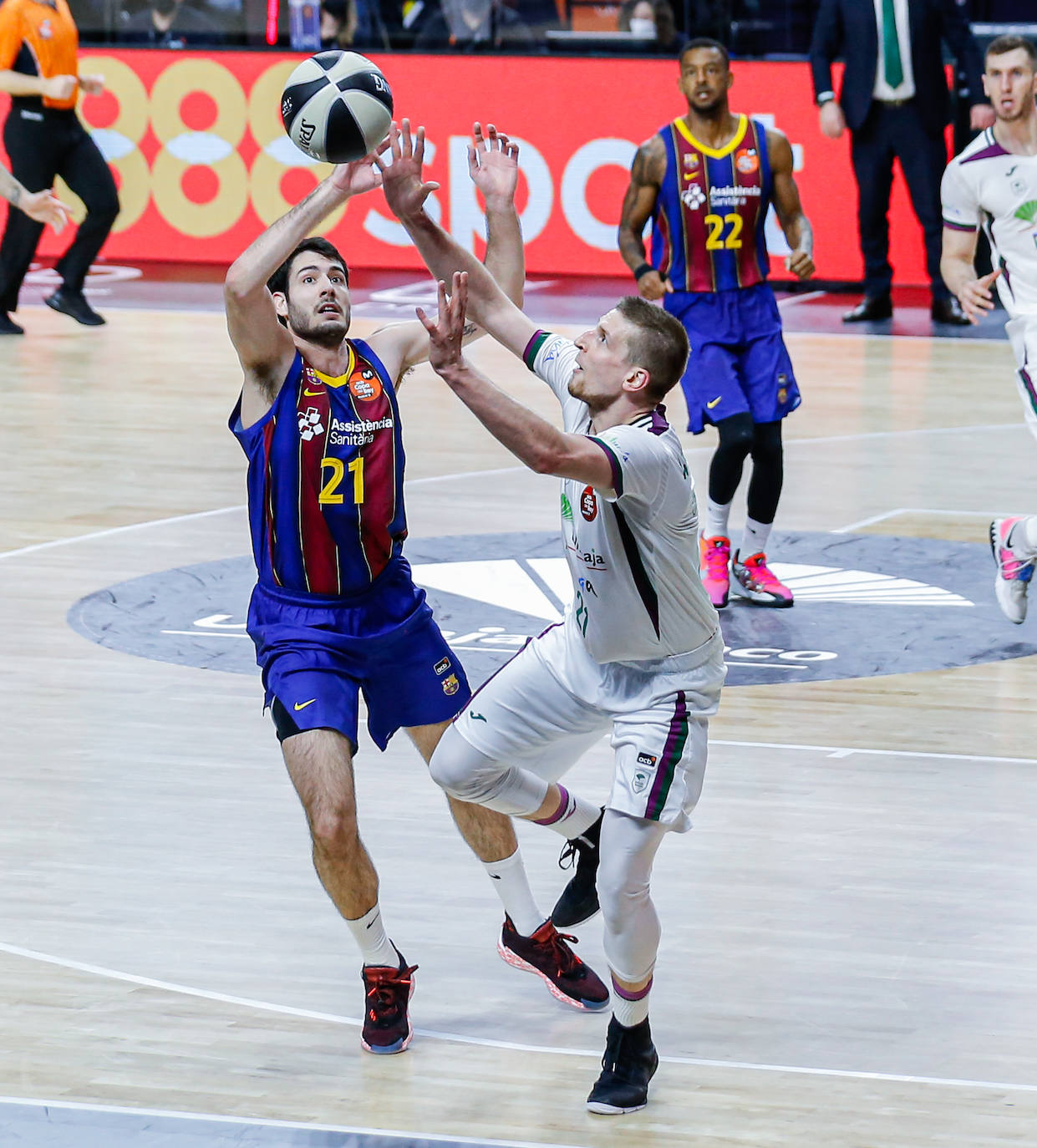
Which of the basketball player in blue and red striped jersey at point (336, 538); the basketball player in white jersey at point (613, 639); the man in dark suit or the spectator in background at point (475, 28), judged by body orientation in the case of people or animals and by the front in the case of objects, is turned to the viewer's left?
the basketball player in white jersey

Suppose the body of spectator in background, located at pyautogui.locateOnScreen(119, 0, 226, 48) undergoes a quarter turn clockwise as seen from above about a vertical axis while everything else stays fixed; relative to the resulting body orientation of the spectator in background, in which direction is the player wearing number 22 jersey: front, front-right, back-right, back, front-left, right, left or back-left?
left

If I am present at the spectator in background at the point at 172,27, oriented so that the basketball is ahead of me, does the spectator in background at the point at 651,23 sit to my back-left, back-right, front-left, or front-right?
front-left

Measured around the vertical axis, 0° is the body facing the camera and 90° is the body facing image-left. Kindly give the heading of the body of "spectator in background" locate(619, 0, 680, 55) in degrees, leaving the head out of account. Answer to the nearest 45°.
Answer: approximately 45°

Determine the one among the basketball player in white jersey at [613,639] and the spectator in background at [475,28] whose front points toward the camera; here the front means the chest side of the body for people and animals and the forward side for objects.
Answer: the spectator in background

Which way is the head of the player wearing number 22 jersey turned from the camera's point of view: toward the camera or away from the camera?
toward the camera

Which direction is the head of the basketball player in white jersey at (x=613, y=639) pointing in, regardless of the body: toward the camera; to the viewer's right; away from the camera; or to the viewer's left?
to the viewer's left

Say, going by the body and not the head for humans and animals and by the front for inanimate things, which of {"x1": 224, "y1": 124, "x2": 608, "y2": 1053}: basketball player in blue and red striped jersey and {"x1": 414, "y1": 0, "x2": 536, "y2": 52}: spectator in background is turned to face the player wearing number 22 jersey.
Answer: the spectator in background

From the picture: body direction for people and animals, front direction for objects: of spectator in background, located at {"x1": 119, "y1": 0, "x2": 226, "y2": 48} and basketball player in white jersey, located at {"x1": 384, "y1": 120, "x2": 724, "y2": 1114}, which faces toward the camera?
the spectator in background

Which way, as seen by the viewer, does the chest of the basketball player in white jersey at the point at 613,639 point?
to the viewer's left

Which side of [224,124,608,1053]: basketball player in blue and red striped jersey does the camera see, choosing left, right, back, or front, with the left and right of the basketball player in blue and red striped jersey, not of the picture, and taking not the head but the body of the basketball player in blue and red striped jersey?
front

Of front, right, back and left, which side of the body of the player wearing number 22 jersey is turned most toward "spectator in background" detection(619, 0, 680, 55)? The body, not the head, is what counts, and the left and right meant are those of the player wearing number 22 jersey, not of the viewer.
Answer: back

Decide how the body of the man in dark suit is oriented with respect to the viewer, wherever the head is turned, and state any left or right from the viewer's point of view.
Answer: facing the viewer
